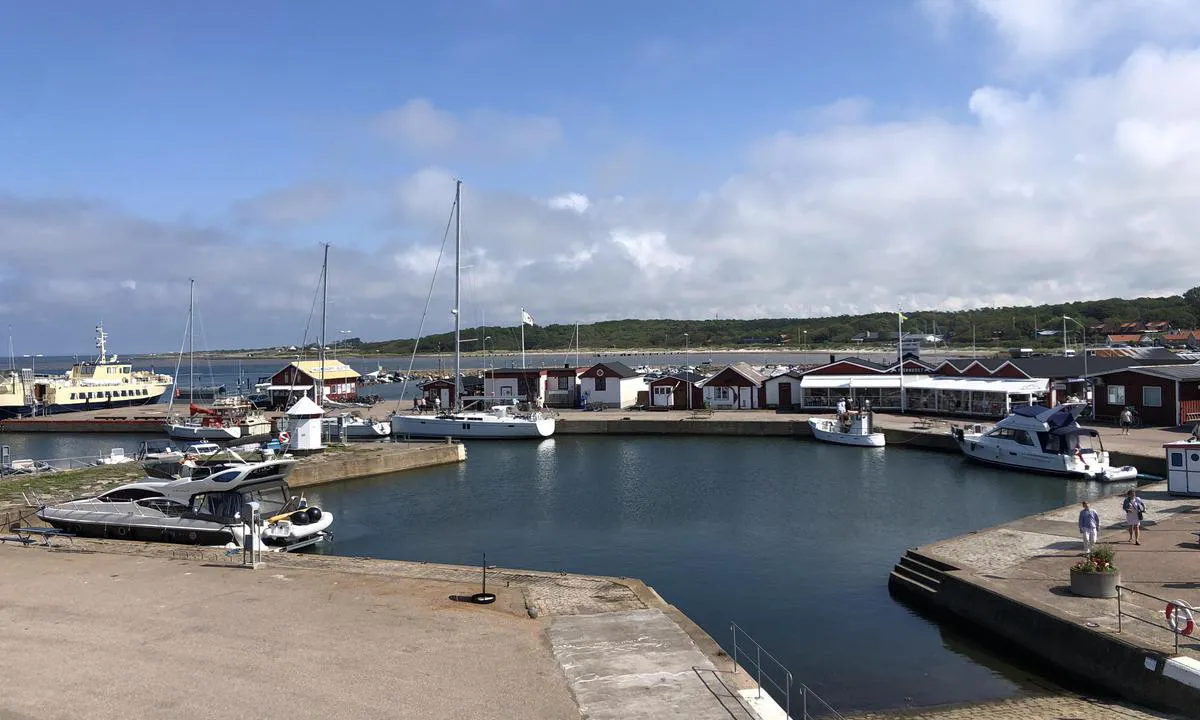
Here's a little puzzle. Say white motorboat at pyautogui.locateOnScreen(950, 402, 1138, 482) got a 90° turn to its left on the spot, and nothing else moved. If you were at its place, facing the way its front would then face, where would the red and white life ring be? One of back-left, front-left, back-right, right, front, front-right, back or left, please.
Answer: front-left

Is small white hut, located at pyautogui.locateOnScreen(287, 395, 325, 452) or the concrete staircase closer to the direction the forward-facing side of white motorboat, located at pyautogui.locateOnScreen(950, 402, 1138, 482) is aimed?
the small white hut

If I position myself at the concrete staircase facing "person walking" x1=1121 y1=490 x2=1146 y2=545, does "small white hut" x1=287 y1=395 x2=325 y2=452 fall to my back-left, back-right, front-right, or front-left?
back-left

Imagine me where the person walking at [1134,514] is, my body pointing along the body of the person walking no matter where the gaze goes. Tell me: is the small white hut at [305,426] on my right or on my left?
on my right

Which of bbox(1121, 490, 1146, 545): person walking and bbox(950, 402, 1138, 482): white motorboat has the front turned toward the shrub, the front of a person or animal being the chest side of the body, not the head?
the person walking

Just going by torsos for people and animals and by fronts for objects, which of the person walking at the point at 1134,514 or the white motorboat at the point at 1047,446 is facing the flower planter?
the person walking

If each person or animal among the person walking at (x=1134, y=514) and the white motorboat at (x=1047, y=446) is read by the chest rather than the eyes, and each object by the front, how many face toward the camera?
1

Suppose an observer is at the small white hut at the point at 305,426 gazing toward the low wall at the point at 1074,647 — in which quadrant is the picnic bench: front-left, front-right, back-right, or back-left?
front-right

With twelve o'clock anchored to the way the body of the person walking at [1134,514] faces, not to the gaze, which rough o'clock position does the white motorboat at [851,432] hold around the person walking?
The white motorboat is roughly at 5 o'clock from the person walking.

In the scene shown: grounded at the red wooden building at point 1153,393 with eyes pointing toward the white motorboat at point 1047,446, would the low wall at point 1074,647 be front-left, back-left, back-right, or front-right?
front-left

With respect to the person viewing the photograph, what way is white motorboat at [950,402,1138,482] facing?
facing away from the viewer and to the left of the viewer

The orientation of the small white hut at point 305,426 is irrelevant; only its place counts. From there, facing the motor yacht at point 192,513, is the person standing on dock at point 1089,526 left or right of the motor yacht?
left

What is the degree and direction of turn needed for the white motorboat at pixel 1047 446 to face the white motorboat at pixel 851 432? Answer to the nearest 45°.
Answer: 0° — it already faces it

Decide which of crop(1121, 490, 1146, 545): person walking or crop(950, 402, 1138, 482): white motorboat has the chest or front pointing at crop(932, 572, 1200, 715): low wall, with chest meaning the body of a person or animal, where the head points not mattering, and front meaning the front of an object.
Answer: the person walking

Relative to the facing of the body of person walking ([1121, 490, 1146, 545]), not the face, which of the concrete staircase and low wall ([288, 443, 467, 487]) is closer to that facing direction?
the concrete staircase

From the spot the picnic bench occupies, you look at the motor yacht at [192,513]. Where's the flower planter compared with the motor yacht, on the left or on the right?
right

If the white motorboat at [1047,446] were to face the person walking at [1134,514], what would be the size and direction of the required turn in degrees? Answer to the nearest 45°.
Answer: approximately 135° to its left

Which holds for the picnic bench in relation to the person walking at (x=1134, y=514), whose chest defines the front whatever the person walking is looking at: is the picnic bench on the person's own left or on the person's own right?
on the person's own right

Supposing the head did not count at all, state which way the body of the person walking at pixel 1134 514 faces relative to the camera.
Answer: toward the camera
